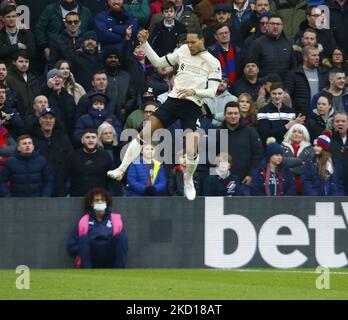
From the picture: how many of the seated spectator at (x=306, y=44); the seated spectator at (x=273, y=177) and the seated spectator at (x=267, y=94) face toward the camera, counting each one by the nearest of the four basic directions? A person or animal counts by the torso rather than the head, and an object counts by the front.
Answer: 3

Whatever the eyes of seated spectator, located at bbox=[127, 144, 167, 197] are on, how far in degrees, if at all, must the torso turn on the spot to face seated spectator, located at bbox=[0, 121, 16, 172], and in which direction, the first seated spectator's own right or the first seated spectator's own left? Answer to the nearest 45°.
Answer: approximately 90° to the first seated spectator's own right

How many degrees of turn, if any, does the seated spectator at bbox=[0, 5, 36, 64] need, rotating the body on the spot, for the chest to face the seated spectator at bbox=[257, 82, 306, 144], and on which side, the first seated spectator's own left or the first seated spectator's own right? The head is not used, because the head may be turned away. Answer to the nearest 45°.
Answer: approximately 90° to the first seated spectator's own left

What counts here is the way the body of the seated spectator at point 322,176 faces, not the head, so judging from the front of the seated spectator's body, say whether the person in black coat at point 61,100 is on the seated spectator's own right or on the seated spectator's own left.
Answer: on the seated spectator's own right

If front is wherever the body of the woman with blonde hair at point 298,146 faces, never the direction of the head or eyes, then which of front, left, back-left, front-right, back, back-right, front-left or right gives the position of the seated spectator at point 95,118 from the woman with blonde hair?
right

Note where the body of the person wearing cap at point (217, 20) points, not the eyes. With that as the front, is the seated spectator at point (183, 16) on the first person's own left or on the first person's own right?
on the first person's own right

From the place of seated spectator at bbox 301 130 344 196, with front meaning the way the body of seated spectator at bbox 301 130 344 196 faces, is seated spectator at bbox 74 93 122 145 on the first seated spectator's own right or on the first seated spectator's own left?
on the first seated spectator's own right

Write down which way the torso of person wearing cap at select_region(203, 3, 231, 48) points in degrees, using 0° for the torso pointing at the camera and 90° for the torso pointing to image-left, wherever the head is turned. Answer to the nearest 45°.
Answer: approximately 0°
